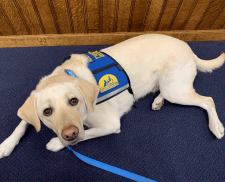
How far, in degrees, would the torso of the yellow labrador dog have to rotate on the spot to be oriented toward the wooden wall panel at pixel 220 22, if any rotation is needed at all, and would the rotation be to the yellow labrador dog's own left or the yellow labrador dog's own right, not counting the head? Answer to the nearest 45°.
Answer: approximately 180°

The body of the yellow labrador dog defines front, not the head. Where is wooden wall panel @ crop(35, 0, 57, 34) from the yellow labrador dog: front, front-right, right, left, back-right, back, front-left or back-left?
right

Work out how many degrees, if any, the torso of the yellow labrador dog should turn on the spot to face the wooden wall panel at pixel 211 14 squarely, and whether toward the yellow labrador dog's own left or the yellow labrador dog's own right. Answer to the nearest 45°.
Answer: approximately 180°

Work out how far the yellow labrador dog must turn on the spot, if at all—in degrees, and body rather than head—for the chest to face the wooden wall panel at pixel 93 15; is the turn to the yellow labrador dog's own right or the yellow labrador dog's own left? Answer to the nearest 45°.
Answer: approximately 90° to the yellow labrador dog's own right

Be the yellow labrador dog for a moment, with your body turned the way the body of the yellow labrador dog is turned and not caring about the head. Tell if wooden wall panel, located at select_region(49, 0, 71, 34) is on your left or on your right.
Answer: on your right

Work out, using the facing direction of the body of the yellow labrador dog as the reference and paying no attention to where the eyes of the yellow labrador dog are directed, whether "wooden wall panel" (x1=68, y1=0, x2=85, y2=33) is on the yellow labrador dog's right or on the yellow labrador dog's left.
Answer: on the yellow labrador dog's right

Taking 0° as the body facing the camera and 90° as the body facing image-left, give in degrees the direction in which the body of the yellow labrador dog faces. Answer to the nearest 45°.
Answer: approximately 45°

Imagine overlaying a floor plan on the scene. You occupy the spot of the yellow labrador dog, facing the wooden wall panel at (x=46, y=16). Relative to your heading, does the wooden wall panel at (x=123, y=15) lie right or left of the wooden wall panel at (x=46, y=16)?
right

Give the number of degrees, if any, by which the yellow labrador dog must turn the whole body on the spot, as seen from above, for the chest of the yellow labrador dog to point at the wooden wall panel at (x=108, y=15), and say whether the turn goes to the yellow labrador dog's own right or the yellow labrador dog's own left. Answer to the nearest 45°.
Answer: approximately 135° to the yellow labrador dog's own right
